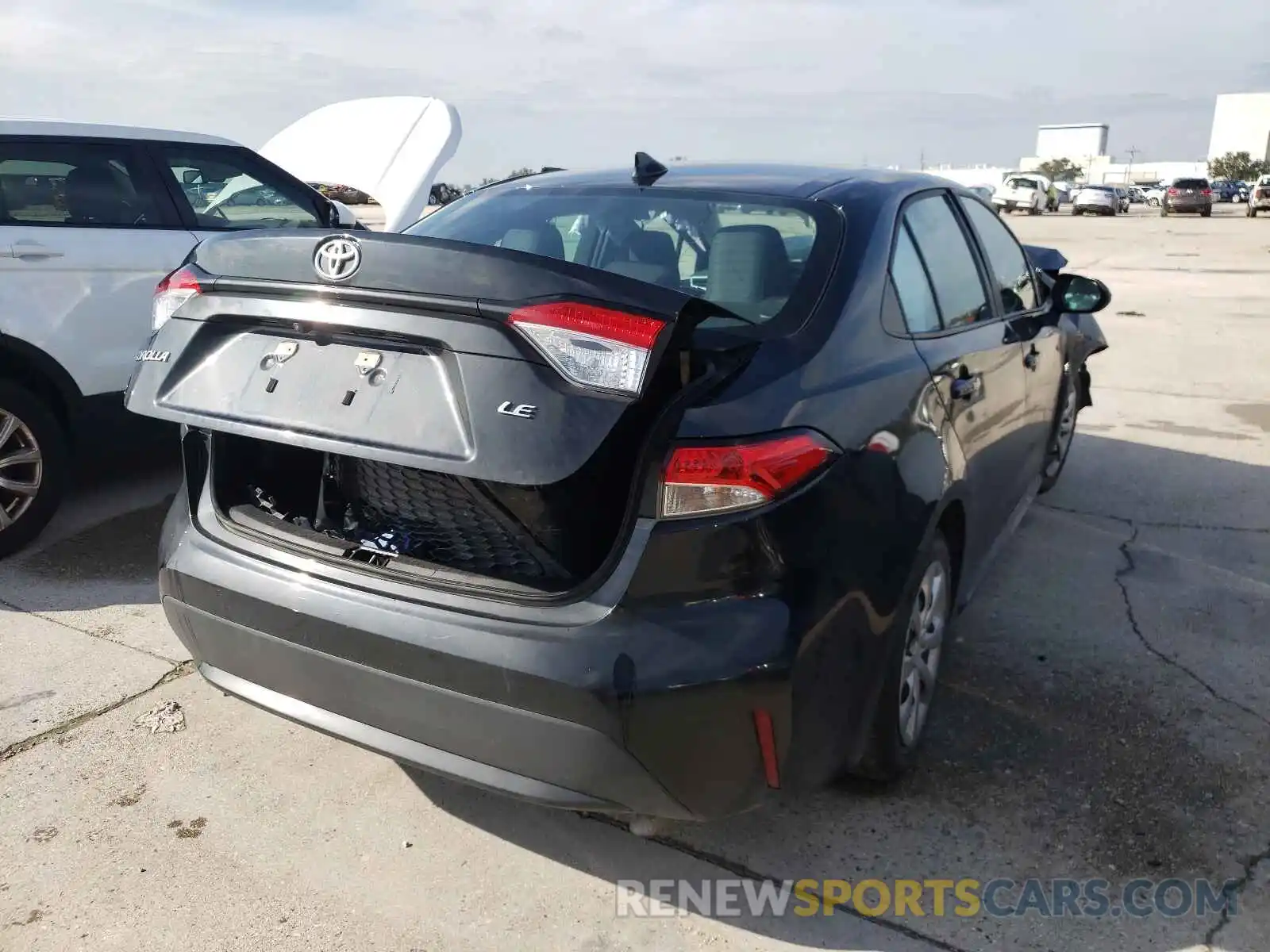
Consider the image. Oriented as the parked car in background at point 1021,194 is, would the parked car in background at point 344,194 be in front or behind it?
in front

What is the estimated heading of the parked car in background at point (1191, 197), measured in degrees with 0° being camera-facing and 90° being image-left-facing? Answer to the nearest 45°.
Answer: approximately 180°

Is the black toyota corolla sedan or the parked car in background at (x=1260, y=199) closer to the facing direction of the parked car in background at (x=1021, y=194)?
the black toyota corolla sedan

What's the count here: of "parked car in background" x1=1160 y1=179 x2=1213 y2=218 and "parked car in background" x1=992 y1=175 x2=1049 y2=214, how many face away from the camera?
1

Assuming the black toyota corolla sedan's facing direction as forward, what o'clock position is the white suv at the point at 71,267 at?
The white suv is roughly at 9 o'clock from the black toyota corolla sedan.

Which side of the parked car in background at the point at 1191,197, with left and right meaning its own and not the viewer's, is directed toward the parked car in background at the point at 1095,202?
left

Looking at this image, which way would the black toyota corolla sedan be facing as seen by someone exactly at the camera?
facing away from the viewer and to the right of the viewer

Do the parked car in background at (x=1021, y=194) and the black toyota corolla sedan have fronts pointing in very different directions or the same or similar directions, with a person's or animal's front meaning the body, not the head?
very different directions

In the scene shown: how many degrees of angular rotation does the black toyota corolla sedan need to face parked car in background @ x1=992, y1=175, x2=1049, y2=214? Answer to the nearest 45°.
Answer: approximately 45° to its left

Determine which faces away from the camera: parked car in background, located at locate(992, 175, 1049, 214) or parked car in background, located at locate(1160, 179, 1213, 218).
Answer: parked car in background, located at locate(1160, 179, 1213, 218)

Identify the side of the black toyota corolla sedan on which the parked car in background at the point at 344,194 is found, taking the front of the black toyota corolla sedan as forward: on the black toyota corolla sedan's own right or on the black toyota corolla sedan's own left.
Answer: on the black toyota corolla sedan's own left
